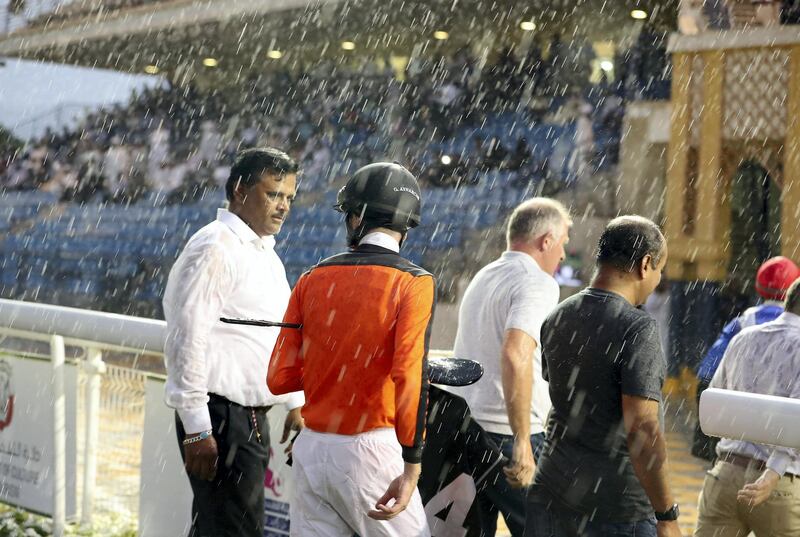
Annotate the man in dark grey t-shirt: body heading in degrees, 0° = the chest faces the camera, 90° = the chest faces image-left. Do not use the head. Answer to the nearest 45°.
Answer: approximately 225°

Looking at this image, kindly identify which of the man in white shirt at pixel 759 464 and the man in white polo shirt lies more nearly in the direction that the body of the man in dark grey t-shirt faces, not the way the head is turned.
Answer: the man in white shirt

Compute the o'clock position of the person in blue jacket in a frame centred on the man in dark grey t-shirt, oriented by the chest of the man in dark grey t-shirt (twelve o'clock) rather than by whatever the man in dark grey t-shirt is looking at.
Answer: The person in blue jacket is roughly at 11 o'clock from the man in dark grey t-shirt.

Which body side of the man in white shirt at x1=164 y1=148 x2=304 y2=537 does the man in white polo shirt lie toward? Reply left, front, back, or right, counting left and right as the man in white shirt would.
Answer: left

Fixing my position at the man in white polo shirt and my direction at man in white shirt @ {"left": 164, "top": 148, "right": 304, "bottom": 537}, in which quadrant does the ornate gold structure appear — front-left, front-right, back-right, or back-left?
back-right

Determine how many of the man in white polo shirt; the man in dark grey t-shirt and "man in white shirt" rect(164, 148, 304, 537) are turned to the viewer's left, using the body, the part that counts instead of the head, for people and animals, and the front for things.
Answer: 0

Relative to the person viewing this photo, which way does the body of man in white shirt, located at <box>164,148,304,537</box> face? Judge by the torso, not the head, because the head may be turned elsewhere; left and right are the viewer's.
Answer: facing the viewer and to the right of the viewer

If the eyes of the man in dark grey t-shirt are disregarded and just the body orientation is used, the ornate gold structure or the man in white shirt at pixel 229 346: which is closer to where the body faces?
the ornate gold structure

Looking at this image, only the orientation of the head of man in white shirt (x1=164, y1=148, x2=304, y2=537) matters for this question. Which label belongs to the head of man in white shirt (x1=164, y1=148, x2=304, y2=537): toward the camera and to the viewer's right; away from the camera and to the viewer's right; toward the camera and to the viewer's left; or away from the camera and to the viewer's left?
toward the camera and to the viewer's right
